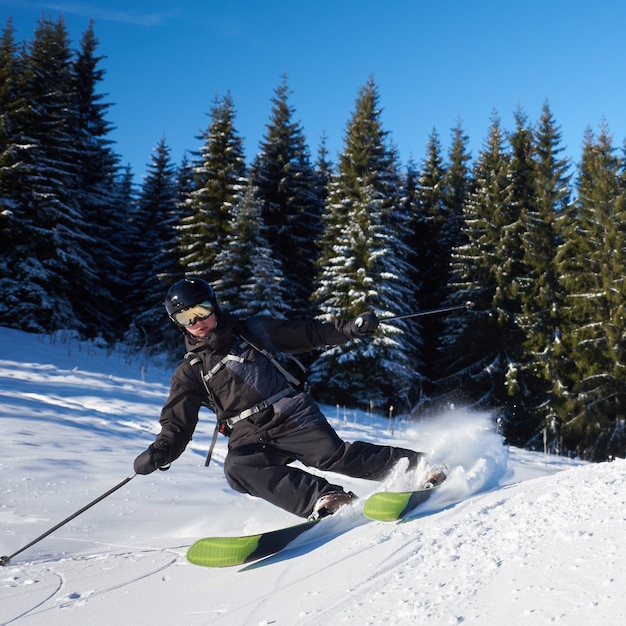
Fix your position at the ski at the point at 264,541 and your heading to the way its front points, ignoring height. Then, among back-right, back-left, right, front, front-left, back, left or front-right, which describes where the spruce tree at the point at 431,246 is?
back-right

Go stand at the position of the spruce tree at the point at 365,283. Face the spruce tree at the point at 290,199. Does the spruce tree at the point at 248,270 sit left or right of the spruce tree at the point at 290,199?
left

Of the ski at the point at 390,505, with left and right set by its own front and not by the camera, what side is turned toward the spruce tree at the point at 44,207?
right

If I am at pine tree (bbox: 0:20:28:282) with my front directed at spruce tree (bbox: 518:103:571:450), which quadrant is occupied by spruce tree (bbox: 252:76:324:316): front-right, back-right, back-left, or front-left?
front-left

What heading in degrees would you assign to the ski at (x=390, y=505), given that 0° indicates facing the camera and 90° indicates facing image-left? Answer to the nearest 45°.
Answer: approximately 45°

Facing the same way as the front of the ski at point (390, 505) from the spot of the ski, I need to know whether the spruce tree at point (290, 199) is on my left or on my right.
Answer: on my right

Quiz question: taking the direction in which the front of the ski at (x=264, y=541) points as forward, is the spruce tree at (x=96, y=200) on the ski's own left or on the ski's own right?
on the ski's own right

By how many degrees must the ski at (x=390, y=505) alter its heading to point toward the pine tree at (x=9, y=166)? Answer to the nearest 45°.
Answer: approximately 90° to its right

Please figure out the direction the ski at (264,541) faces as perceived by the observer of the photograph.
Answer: facing the viewer and to the left of the viewer

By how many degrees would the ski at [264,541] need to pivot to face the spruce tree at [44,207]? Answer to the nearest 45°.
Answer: approximately 90° to its right

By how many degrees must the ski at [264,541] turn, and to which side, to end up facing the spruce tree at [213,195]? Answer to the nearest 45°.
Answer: approximately 135° to its right
